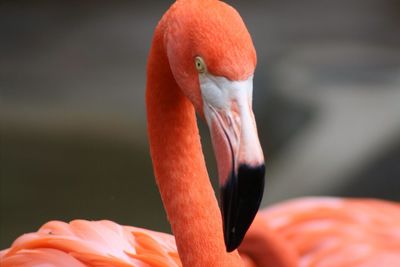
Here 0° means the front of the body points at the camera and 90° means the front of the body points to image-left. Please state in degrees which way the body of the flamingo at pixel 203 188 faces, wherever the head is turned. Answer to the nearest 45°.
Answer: approximately 315°
